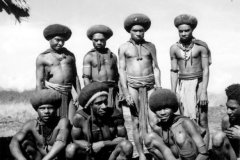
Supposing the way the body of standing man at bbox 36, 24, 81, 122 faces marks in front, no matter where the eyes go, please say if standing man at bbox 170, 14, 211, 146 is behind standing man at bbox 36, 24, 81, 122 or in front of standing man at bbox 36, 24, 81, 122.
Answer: in front

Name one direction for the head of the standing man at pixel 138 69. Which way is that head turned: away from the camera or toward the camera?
toward the camera

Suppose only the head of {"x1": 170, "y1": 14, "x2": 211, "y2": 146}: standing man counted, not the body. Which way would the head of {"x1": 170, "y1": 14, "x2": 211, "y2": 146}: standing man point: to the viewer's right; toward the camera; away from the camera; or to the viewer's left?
toward the camera

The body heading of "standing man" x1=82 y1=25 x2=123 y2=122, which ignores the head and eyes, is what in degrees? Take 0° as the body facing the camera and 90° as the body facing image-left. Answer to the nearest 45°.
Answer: approximately 0°

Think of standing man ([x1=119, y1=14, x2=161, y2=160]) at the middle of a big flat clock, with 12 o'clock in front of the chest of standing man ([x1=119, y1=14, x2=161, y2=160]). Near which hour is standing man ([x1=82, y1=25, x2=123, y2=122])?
standing man ([x1=82, y1=25, x2=123, y2=122]) is roughly at 3 o'clock from standing man ([x1=119, y1=14, x2=161, y2=160]).

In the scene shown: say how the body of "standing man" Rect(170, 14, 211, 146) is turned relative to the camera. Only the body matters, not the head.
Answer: toward the camera

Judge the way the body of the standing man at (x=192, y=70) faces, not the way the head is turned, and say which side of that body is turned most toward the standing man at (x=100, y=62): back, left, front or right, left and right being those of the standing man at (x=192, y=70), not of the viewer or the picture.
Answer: right

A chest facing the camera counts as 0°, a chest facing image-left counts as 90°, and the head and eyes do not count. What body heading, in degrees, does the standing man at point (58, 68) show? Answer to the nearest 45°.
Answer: approximately 315°

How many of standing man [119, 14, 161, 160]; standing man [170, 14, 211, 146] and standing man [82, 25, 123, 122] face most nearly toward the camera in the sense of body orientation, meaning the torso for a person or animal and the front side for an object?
3

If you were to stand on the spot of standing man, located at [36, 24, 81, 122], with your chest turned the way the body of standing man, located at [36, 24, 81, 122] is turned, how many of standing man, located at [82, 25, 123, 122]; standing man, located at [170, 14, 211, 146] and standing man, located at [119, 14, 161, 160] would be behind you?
0

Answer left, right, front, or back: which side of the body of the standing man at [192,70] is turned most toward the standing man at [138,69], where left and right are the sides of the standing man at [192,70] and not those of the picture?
right

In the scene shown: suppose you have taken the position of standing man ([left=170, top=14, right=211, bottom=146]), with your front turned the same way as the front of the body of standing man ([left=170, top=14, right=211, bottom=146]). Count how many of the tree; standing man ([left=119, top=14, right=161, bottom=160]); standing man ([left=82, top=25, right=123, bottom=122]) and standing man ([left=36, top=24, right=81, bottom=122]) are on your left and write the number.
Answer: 0

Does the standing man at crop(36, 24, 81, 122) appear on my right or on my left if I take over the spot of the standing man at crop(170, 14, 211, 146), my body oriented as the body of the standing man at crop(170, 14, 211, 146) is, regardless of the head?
on my right

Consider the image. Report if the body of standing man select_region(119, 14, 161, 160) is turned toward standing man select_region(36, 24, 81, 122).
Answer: no
